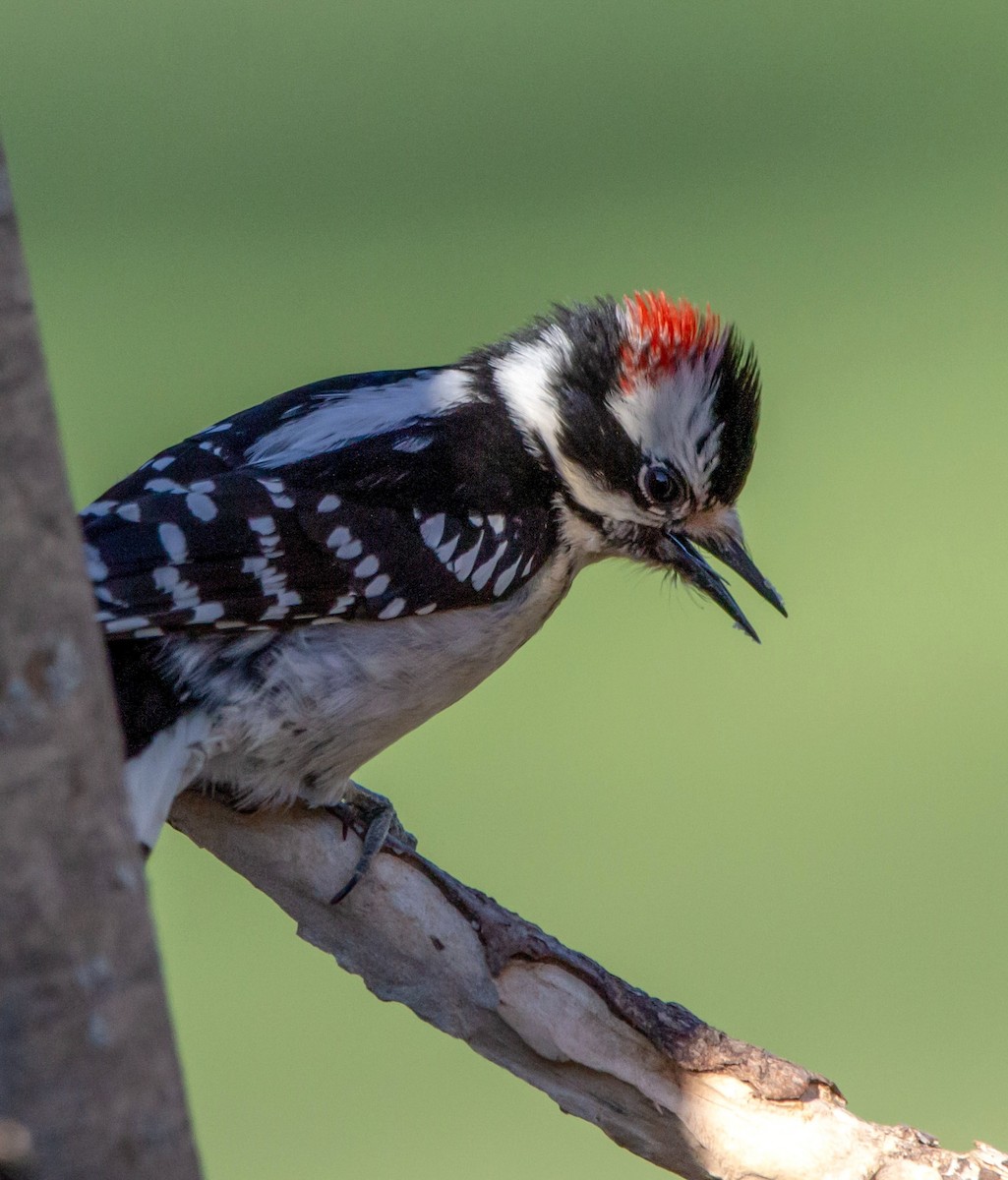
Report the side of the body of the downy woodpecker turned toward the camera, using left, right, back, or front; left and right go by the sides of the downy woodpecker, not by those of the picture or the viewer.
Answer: right
